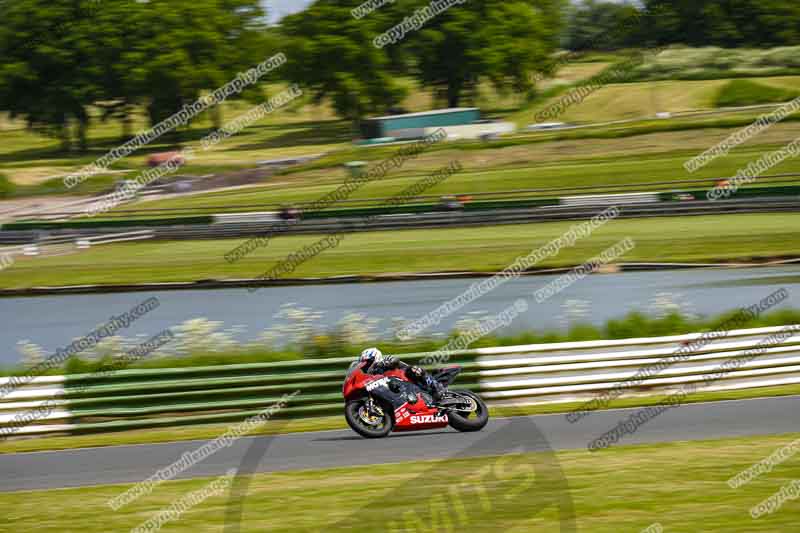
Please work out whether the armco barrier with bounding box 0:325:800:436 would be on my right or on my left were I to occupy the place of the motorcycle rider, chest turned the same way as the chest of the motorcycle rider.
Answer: on my right

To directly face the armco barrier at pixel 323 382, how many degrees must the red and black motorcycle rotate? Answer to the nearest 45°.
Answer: approximately 45° to its right

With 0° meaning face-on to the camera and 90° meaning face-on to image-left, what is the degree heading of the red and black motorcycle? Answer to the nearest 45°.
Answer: approximately 90°

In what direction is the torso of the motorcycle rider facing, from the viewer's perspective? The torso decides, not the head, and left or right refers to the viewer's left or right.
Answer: facing to the left of the viewer
